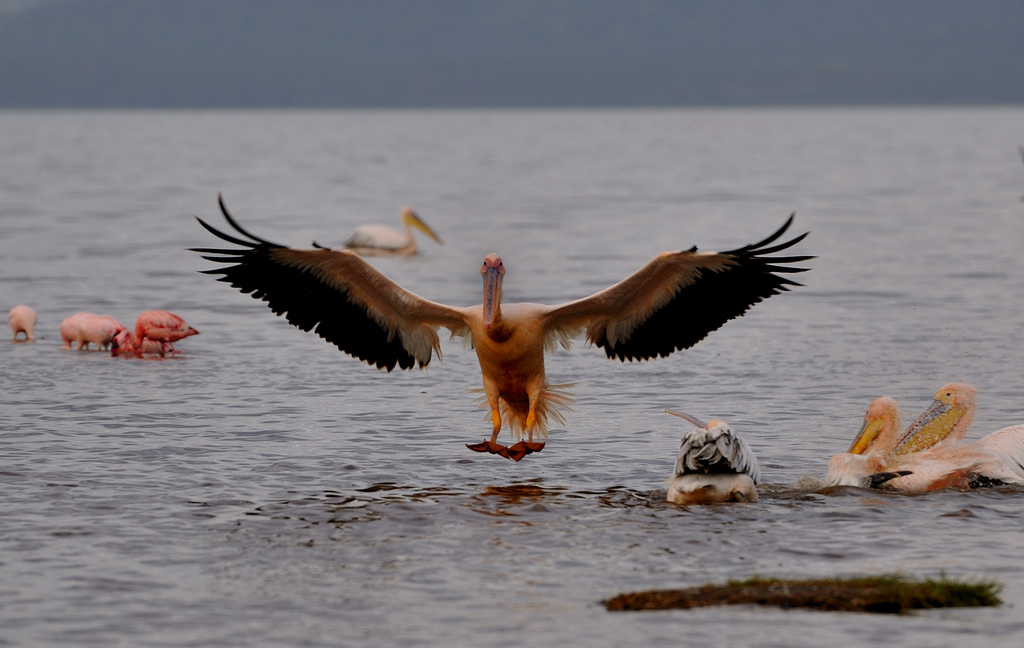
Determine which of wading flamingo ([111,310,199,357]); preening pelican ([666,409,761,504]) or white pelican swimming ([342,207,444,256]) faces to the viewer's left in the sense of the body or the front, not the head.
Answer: the wading flamingo

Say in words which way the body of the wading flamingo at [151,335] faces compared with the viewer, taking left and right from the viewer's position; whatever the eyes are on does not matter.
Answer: facing to the left of the viewer

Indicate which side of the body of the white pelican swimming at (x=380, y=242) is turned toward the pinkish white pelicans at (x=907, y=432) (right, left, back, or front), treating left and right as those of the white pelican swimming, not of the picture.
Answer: right

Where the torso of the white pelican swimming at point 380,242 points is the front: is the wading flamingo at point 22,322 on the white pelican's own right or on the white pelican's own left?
on the white pelican's own right

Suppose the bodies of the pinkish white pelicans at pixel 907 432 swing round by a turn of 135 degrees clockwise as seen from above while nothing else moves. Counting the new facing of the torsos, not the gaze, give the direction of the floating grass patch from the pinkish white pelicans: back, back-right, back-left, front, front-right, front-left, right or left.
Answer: back-right

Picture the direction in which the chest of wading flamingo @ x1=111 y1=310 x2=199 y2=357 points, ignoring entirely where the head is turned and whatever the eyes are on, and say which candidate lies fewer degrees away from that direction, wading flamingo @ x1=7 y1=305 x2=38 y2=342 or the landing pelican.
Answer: the wading flamingo

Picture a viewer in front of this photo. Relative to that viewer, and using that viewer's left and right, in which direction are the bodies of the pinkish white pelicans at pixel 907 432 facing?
facing to the left of the viewer

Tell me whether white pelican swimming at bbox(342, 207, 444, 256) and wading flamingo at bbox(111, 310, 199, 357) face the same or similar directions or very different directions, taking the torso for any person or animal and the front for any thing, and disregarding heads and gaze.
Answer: very different directions
